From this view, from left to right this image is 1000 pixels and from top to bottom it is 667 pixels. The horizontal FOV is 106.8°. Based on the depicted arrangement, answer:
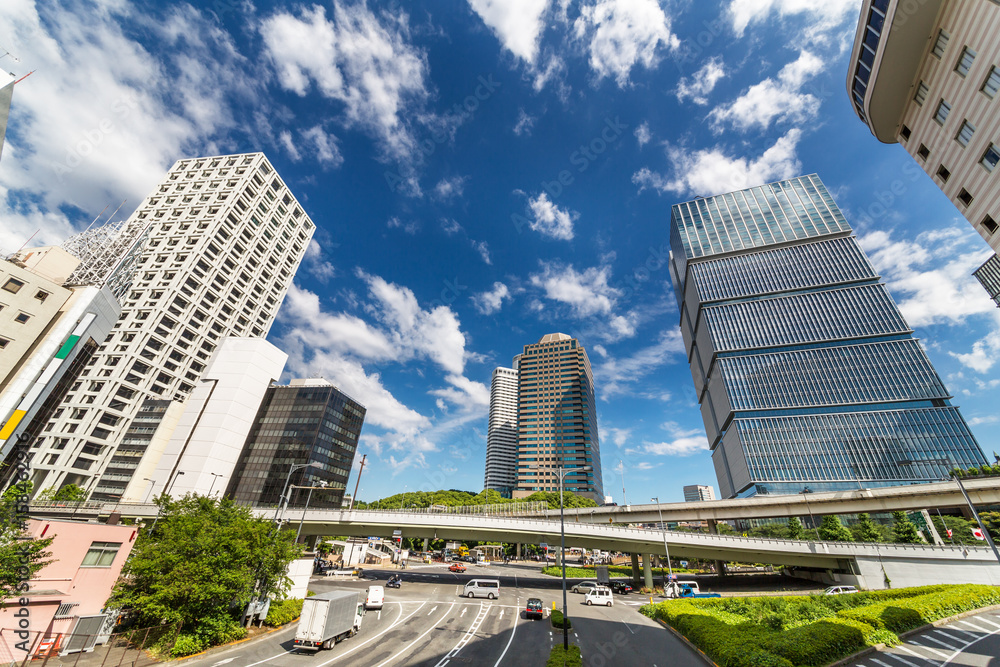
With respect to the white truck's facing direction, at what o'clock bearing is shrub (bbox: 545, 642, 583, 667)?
The shrub is roughly at 3 o'clock from the white truck.

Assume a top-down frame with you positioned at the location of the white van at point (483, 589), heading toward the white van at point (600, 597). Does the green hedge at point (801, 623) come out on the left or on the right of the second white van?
right

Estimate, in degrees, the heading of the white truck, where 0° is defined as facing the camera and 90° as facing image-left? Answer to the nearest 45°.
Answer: approximately 225°

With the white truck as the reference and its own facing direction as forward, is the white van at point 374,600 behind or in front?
in front

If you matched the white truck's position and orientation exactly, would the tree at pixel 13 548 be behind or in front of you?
behind

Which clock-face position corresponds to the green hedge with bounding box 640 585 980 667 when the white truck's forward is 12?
The green hedge is roughly at 2 o'clock from the white truck.

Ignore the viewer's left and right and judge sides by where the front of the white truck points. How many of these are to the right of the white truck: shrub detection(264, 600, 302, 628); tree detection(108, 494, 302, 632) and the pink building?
0

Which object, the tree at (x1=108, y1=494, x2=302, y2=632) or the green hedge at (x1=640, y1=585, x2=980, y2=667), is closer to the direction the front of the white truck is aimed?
the green hedge

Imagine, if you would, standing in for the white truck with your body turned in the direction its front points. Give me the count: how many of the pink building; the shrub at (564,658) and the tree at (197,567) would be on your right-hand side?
1
